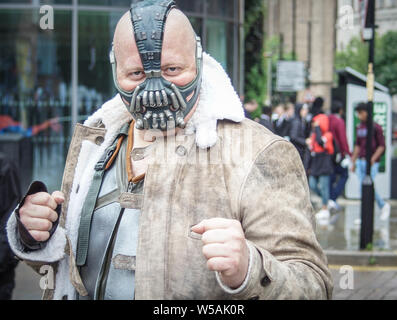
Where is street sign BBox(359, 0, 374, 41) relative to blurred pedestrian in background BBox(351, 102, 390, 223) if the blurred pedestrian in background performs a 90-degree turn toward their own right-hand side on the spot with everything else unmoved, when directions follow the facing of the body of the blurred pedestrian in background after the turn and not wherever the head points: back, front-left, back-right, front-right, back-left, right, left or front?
back-left

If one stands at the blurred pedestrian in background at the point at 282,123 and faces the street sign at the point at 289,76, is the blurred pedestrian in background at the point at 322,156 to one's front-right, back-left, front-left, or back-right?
back-right

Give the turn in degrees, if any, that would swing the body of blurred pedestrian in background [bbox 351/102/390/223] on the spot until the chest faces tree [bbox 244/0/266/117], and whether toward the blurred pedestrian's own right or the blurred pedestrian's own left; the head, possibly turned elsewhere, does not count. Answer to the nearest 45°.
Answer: approximately 90° to the blurred pedestrian's own right

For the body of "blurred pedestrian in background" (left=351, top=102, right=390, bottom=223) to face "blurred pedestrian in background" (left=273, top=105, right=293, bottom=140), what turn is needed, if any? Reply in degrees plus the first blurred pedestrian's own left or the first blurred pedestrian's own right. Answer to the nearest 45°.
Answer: approximately 90° to the first blurred pedestrian's own right

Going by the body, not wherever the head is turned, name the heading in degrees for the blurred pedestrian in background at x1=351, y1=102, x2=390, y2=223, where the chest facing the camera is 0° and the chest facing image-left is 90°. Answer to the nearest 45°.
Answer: approximately 45°
